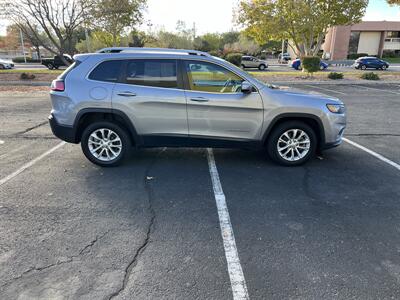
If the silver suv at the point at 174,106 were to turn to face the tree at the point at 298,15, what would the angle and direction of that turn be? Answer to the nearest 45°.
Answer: approximately 90° to its left

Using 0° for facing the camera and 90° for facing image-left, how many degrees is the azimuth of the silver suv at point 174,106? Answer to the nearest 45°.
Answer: approximately 270°

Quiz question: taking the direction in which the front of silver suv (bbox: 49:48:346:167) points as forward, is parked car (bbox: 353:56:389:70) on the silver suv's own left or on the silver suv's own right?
on the silver suv's own left

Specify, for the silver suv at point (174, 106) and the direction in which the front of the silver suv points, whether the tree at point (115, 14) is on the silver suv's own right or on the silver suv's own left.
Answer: on the silver suv's own left

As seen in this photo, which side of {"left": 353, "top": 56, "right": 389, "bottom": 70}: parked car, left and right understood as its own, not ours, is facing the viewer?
right

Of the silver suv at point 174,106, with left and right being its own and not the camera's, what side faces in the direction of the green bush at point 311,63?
left
